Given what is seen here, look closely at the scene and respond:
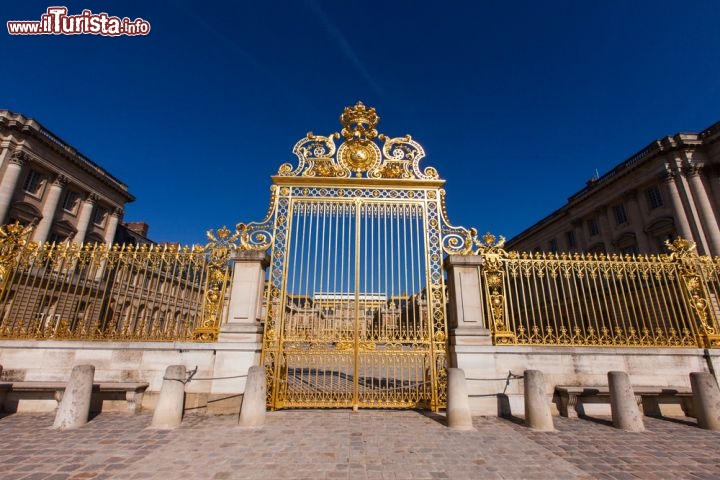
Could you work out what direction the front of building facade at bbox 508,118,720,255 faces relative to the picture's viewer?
facing the viewer and to the left of the viewer

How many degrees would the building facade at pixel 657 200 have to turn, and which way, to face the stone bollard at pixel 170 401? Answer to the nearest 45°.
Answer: approximately 45° to its left

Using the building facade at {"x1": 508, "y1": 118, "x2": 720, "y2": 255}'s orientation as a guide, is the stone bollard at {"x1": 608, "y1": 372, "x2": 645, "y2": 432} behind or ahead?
ahead

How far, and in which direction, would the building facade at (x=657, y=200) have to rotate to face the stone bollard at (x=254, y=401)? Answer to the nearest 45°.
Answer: approximately 45° to its left

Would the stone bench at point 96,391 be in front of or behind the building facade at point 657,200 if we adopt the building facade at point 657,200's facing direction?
in front

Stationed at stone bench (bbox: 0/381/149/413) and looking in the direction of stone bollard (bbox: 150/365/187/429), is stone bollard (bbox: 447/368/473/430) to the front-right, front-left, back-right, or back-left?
front-left

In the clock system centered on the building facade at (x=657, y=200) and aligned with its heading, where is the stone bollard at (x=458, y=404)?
The stone bollard is roughly at 11 o'clock from the building facade.

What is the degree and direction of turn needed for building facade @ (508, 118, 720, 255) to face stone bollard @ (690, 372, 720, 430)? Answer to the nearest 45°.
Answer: approximately 45° to its left

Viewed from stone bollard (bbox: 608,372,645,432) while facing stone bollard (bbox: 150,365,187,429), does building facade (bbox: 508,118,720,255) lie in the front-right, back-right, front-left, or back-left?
back-right

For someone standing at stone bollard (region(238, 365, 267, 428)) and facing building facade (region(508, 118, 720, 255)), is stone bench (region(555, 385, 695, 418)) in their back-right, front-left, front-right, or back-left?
front-right

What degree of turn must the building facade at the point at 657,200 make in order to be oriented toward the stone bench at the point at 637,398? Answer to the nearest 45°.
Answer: approximately 45° to its left

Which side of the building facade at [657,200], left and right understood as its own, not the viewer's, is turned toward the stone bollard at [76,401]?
front

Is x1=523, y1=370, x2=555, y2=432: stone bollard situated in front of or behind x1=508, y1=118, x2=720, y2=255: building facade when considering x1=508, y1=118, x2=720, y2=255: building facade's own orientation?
in front
